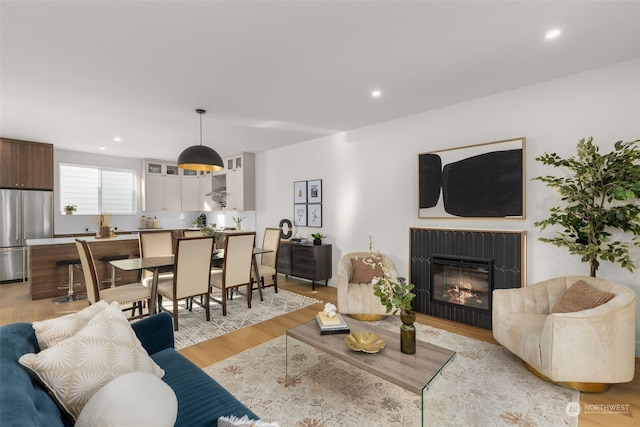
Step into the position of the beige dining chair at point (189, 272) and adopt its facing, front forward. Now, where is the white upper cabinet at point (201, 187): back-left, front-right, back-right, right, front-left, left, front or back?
front-right

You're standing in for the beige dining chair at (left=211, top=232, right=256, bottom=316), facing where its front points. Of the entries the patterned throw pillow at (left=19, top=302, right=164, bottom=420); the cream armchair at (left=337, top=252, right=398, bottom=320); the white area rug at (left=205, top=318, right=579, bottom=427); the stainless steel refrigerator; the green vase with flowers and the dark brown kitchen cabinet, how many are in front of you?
2

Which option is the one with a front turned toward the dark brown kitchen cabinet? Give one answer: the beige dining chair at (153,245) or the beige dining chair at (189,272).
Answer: the beige dining chair at (189,272)

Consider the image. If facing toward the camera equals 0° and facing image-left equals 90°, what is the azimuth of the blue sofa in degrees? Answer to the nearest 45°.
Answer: approximately 270°

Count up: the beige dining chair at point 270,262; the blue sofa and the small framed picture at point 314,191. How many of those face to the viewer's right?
1

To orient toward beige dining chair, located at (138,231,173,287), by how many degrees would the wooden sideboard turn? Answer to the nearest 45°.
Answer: approximately 45° to its right

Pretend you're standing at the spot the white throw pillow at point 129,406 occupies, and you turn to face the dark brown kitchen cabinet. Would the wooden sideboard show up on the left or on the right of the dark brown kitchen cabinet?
right

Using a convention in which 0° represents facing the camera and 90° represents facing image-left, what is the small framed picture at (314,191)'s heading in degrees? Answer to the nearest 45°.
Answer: approximately 45°

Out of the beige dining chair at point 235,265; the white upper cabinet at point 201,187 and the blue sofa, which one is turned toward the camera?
the white upper cabinet

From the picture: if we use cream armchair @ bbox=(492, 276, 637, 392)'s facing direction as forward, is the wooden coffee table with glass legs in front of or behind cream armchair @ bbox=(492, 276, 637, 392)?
in front

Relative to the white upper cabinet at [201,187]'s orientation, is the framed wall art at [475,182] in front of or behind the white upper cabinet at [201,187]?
in front

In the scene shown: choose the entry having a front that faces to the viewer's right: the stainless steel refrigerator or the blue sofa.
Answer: the blue sofa

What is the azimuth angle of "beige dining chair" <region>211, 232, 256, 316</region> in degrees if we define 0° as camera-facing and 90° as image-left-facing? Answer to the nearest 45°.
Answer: approximately 135°

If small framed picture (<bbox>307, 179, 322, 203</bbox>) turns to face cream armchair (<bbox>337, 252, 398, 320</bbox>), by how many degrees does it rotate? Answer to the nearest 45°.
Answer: approximately 45° to its left

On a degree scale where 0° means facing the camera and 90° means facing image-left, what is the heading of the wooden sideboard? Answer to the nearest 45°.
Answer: approximately 45°
